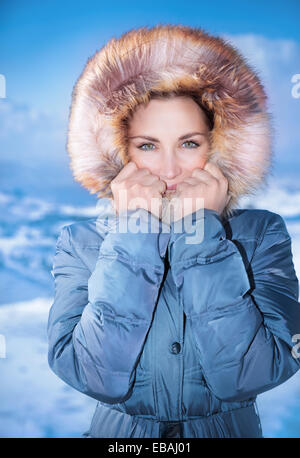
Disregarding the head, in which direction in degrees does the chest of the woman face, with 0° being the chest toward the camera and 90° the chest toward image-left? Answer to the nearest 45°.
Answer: approximately 0°
